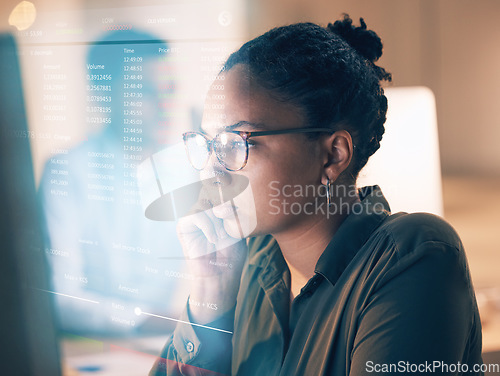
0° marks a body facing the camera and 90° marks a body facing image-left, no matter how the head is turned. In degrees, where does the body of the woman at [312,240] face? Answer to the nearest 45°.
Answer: approximately 45°

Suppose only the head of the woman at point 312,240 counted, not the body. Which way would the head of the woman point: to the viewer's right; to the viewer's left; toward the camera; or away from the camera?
to the viewer's left
